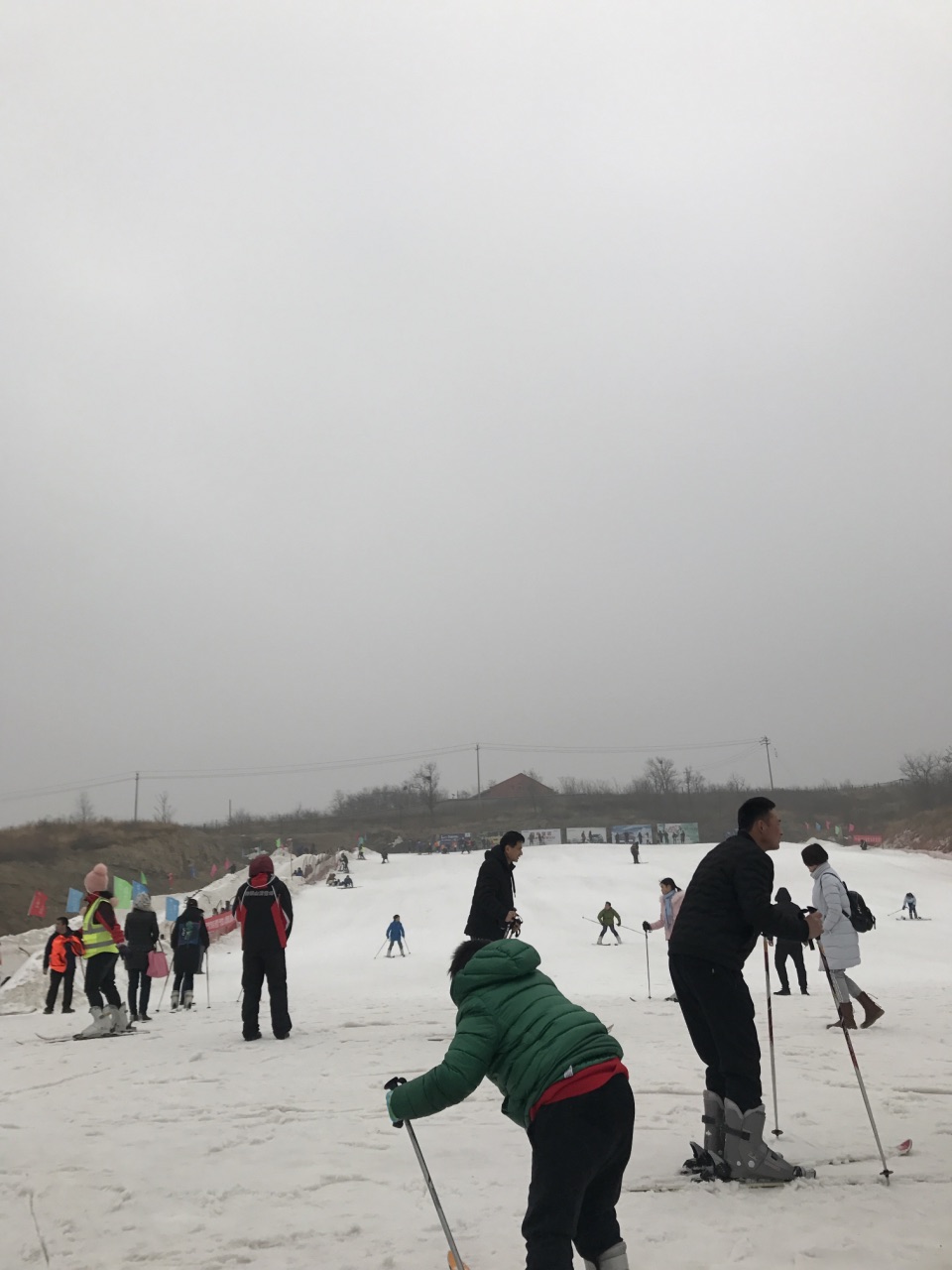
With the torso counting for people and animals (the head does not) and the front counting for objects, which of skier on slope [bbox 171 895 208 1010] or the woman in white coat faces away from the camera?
the skier on slope

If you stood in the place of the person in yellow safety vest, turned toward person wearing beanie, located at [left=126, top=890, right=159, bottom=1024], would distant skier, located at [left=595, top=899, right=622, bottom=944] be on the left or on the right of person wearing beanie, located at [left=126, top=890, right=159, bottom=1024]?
right

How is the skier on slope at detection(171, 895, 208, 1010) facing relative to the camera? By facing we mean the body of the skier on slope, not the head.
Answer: away from the camera

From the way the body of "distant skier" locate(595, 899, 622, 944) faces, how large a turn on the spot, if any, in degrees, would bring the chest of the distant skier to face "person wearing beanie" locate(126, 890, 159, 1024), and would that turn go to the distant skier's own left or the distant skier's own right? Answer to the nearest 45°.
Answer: approximately 45° to the distant skier's own right

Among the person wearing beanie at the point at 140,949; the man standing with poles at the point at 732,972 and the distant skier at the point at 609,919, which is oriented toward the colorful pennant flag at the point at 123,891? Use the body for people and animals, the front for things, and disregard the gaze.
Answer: the person wearing beanie

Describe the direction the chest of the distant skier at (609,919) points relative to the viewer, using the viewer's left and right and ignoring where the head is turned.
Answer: facing the viewer

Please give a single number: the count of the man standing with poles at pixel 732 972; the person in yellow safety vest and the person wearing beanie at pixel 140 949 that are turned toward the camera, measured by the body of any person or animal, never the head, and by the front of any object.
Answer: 0

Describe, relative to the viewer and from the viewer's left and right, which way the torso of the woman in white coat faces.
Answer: facing to the left of the viewer

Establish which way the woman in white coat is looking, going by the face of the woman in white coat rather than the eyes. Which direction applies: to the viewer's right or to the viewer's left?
to the viewer's left

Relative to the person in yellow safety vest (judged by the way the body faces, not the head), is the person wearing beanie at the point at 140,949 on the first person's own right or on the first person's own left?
on the first person's own right

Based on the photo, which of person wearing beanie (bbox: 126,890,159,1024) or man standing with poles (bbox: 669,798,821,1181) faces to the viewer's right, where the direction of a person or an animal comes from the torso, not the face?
the man standing with poles

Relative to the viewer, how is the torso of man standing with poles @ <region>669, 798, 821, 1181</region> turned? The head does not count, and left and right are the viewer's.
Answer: facing to the right of the viewer
